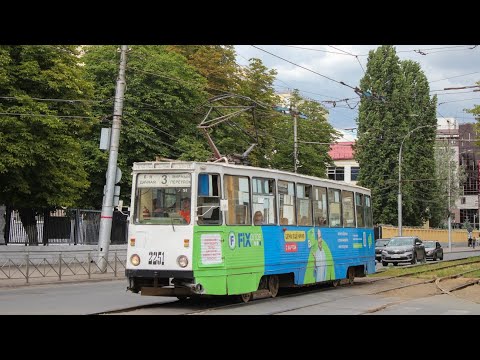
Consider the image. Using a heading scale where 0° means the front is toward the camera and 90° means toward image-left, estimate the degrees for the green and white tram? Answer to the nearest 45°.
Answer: approximately 45°

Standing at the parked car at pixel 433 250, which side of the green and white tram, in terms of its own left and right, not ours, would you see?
back

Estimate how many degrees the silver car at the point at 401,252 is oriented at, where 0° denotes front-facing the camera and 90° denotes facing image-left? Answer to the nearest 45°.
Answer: approximately 45°

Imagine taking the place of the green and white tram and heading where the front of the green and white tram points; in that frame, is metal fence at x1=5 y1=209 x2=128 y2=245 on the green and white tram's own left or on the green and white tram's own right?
on the green and white tram's own right
